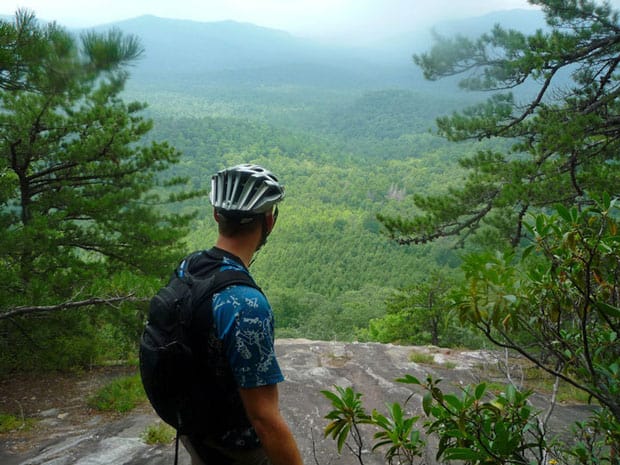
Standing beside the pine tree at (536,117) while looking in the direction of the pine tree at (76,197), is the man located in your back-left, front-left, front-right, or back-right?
front-left

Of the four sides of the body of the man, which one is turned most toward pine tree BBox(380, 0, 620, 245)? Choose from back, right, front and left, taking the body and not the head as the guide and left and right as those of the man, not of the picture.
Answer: front

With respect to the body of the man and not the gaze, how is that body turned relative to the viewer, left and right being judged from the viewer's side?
facing away from the viewer and to the right of the viewer

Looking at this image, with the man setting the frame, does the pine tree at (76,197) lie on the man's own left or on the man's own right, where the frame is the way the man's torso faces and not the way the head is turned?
on the man's own left

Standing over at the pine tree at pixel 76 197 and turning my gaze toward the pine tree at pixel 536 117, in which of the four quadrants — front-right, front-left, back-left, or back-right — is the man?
front-right

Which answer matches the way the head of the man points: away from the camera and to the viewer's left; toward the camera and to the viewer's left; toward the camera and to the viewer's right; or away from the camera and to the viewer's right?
away from the camera and to the viewer's right
